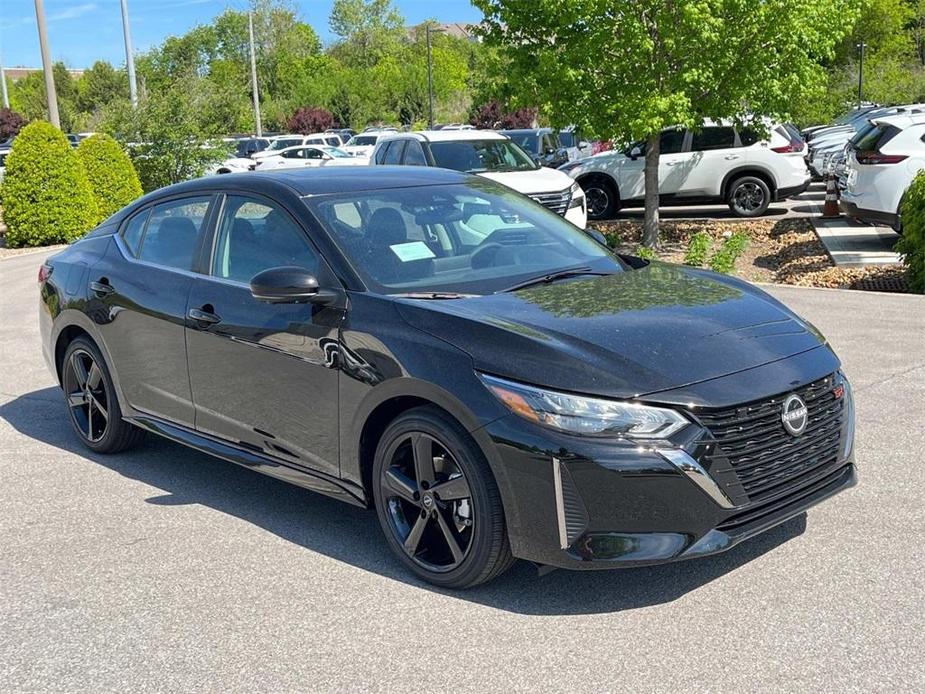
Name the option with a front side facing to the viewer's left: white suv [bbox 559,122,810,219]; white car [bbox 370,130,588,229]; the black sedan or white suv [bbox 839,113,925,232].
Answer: white suv [bbox 559,122,810,219]

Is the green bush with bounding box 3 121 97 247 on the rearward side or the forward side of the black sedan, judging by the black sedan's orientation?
on the rearward side

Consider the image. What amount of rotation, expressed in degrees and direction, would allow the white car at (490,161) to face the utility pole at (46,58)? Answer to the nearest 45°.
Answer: approximately 180°

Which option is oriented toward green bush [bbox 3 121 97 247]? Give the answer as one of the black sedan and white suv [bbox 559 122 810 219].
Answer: the white suv

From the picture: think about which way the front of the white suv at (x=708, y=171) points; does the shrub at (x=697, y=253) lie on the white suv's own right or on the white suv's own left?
on the white suv's own left

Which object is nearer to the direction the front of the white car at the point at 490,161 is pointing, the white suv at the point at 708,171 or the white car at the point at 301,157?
the white suv

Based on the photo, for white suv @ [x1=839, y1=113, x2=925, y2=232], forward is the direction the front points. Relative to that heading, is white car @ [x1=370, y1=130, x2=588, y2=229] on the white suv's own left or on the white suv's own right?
on the white suv's own left

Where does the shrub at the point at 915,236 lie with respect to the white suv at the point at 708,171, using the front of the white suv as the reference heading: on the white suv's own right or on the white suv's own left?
on the white suv's own left

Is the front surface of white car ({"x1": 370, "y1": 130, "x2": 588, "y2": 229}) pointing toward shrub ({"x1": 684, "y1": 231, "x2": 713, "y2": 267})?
yes

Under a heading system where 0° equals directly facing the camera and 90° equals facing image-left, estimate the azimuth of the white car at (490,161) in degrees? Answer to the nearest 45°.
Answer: approximately 315°

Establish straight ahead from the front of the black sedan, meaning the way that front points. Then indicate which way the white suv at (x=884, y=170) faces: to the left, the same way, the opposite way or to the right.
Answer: to the left

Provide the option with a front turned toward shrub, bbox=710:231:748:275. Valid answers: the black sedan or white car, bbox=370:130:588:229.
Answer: the white car

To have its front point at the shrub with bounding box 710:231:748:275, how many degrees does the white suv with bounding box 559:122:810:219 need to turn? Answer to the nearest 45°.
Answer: approximately 90° to its left

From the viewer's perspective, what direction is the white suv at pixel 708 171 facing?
to the viewer's left
